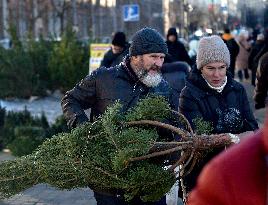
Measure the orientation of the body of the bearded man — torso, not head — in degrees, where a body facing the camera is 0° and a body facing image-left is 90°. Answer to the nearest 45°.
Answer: approximately 315°

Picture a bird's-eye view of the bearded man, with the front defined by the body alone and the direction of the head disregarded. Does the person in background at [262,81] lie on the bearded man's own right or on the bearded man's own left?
on the bearded man's own left

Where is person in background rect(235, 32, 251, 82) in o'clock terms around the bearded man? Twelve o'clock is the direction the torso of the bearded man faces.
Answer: The person in background is roughly at 8 o'clock from the bearded man.

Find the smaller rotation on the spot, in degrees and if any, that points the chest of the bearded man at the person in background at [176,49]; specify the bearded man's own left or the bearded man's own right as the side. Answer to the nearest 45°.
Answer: approximately 135° to the bearded man's own left

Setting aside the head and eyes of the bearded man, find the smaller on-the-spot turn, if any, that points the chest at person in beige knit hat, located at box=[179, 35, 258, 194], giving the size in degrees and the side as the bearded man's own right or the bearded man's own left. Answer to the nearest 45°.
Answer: approximately 45° to the bearded man's own left

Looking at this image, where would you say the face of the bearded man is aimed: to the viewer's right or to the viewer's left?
to the viewer's right
